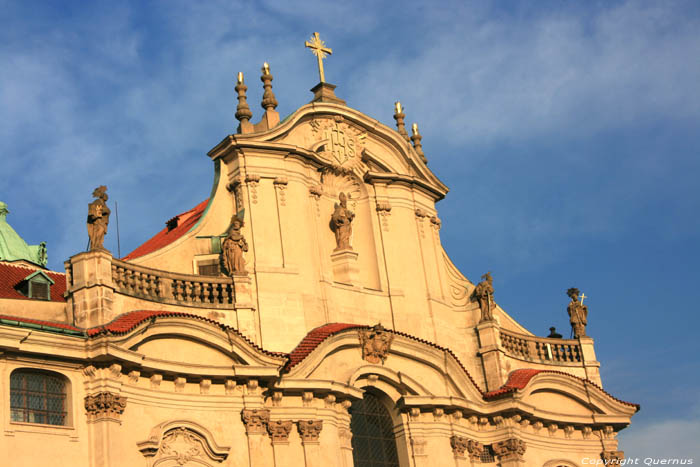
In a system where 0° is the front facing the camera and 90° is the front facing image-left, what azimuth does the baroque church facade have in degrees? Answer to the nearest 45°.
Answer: approximately 315°
